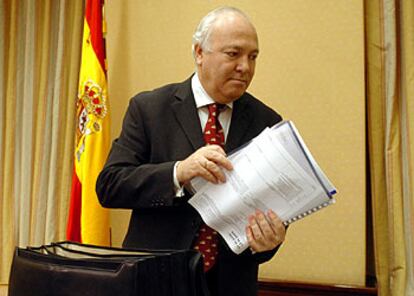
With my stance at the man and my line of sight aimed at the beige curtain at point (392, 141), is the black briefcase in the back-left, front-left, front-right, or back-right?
back-right

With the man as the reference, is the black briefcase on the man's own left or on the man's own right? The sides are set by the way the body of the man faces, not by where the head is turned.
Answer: on the man's own right

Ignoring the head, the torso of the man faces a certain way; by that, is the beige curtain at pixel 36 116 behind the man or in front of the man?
behind

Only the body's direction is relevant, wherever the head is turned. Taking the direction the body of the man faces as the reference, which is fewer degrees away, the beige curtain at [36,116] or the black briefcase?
the black briefcase

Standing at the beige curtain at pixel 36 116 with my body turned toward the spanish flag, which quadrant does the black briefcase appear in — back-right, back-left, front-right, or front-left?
front-right

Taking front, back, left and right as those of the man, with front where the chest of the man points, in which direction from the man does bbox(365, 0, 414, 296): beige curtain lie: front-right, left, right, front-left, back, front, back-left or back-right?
left

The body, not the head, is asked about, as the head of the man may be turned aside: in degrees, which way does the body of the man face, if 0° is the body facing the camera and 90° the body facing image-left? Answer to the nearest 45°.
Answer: approximately 315°

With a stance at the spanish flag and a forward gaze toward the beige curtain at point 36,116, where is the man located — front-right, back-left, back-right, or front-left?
back-left

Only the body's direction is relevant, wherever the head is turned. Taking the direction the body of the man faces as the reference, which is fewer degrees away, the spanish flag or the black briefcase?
the black briefcase
